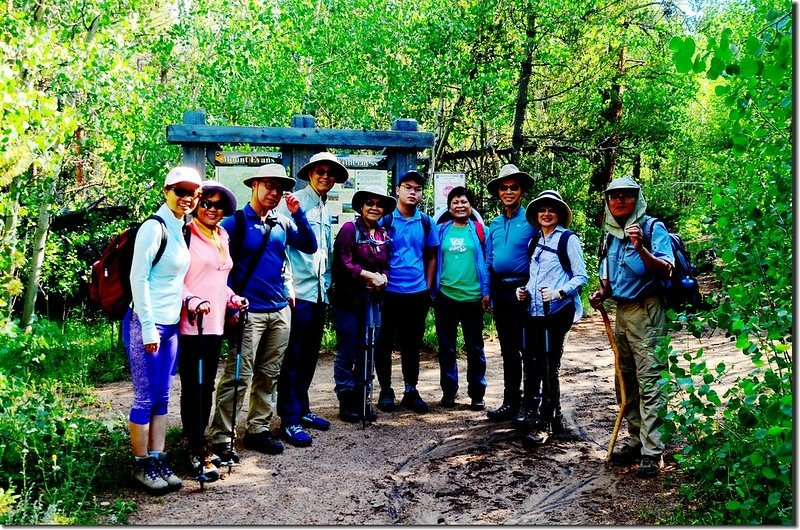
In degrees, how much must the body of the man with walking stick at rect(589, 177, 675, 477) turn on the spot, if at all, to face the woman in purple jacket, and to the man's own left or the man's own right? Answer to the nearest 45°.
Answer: approximately 45° to the man's own right

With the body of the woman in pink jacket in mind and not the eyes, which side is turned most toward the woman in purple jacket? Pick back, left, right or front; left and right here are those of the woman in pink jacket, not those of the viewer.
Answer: left

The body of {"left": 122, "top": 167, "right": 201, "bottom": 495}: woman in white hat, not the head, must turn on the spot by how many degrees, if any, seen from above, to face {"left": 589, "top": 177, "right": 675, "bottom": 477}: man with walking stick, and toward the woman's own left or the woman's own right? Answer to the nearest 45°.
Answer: approximately 45° to the woman's own left

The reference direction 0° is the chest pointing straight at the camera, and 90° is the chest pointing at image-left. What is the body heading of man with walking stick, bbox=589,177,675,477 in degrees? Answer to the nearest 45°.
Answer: approximately 45°

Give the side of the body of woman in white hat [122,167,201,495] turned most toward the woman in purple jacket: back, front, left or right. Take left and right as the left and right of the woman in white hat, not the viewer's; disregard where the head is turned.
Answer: left

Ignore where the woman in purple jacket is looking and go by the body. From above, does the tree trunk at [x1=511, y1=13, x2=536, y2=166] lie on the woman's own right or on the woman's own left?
on the woman's own left

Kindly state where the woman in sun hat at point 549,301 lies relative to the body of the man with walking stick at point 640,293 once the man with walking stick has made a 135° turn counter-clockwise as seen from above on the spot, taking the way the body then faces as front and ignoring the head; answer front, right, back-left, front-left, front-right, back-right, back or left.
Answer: back-left

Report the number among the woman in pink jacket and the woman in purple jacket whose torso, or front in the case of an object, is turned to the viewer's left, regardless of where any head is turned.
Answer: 0

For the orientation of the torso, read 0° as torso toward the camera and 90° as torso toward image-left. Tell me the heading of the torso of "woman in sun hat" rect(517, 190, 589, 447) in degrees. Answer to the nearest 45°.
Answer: approximately 45°
